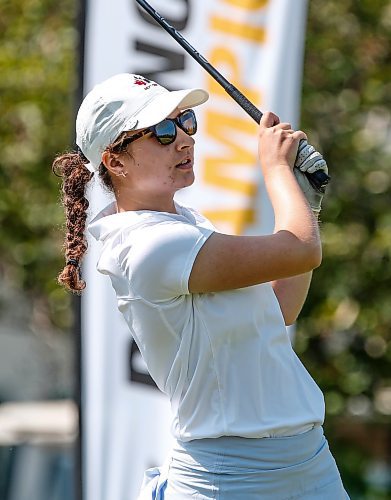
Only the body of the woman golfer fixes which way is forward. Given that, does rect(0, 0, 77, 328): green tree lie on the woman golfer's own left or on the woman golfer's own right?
on the woman golfer's own left

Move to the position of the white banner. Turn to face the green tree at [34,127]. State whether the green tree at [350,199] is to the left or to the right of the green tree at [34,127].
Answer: right

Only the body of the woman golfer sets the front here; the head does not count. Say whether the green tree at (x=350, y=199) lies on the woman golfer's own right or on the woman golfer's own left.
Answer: on the woman golfer's own left

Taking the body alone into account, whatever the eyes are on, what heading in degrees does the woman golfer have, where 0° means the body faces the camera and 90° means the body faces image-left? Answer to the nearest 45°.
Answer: approximately 270°

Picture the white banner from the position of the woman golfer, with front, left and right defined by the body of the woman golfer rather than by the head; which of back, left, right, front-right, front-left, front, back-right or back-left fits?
left
